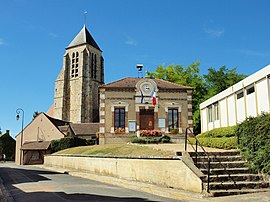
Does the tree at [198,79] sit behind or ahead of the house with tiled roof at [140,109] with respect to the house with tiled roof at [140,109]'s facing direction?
behind

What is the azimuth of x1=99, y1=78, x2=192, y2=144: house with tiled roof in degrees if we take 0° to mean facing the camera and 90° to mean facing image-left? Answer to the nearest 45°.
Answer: approximately 0°

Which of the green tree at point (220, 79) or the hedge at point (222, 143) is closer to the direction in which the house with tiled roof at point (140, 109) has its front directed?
the hedge

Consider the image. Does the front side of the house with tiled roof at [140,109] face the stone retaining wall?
yes

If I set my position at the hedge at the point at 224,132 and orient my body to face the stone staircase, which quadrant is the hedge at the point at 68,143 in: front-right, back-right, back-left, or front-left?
back-right

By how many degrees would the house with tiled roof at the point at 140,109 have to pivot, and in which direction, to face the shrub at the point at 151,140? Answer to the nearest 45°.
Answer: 0° — it already faces it

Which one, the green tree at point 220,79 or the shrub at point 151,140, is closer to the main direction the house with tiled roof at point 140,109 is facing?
the shrub

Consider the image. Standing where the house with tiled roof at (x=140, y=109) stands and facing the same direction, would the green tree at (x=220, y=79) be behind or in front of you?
behind
